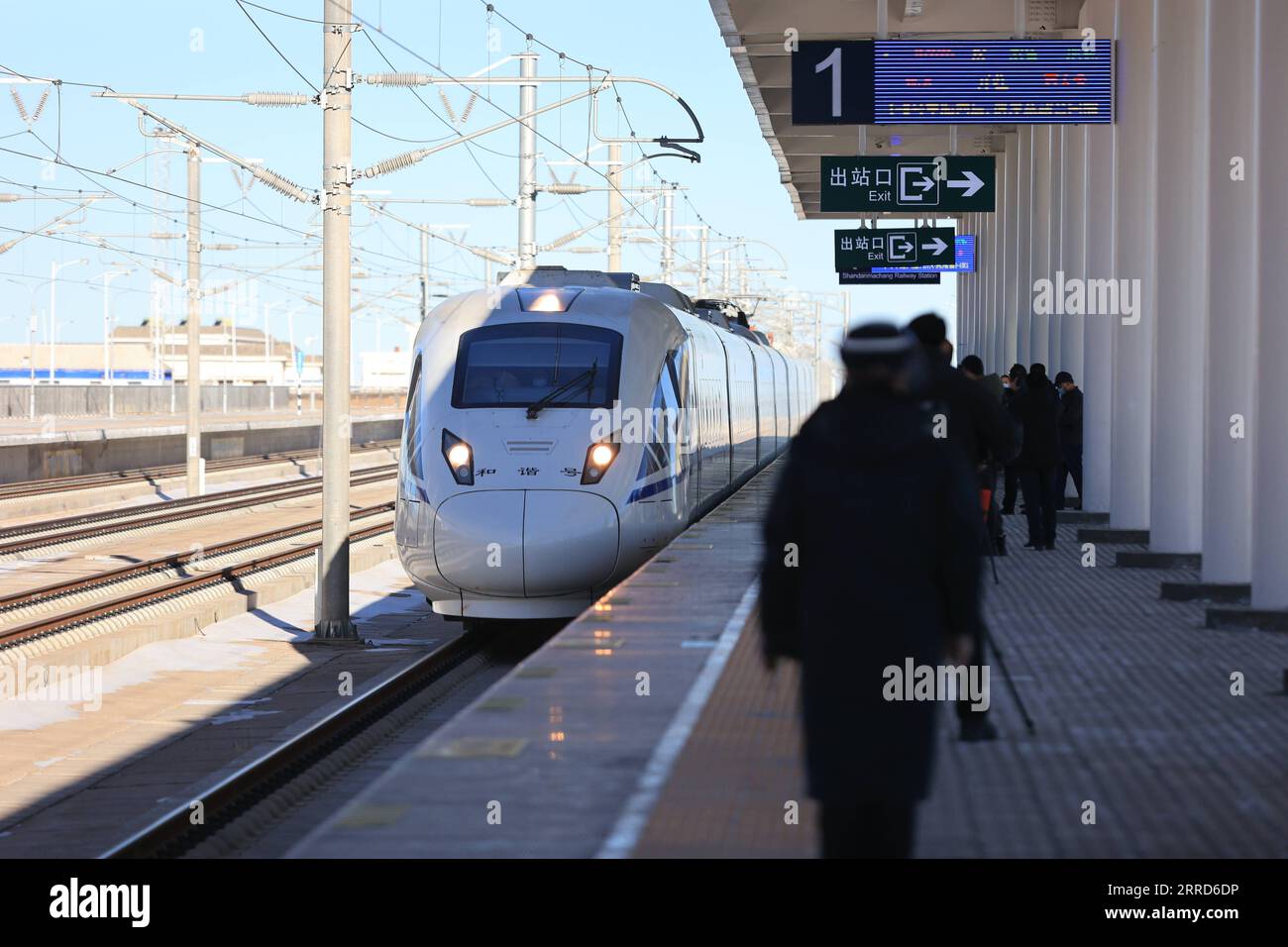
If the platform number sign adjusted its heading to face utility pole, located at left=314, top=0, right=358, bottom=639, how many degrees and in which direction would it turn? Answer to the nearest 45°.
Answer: approximately 90° to its right

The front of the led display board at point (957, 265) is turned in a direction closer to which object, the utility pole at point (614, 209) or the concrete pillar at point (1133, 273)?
the concrete pillar

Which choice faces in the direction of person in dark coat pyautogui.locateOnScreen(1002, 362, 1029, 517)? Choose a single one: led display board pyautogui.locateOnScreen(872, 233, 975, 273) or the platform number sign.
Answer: the led display board

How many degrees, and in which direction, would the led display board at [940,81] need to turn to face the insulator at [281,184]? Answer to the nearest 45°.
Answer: approximately 135° to its right

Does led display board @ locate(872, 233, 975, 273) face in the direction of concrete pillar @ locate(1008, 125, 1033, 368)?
no

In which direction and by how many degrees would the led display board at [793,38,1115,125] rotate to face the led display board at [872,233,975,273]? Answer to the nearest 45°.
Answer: approximately 180°

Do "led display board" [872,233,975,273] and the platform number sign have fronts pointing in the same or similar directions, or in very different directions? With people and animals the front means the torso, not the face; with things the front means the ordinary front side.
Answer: same or similar directions

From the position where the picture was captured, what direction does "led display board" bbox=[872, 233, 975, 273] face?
facing the viewer

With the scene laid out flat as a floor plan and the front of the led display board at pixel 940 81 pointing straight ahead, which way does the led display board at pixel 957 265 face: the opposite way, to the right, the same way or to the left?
the same way

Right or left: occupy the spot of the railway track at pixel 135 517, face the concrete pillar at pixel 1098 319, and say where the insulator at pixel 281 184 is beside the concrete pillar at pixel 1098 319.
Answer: right

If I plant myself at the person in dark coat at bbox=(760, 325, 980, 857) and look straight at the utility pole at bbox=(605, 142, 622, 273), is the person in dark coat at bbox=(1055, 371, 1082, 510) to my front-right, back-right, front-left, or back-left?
front-right

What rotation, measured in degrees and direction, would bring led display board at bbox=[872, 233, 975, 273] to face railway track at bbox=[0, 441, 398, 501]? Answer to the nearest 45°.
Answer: approximately 90° to its right

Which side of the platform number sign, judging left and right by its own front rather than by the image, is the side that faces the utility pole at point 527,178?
back

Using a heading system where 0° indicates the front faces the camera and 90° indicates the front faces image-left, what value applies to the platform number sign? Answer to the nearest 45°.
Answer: approximately 0°
